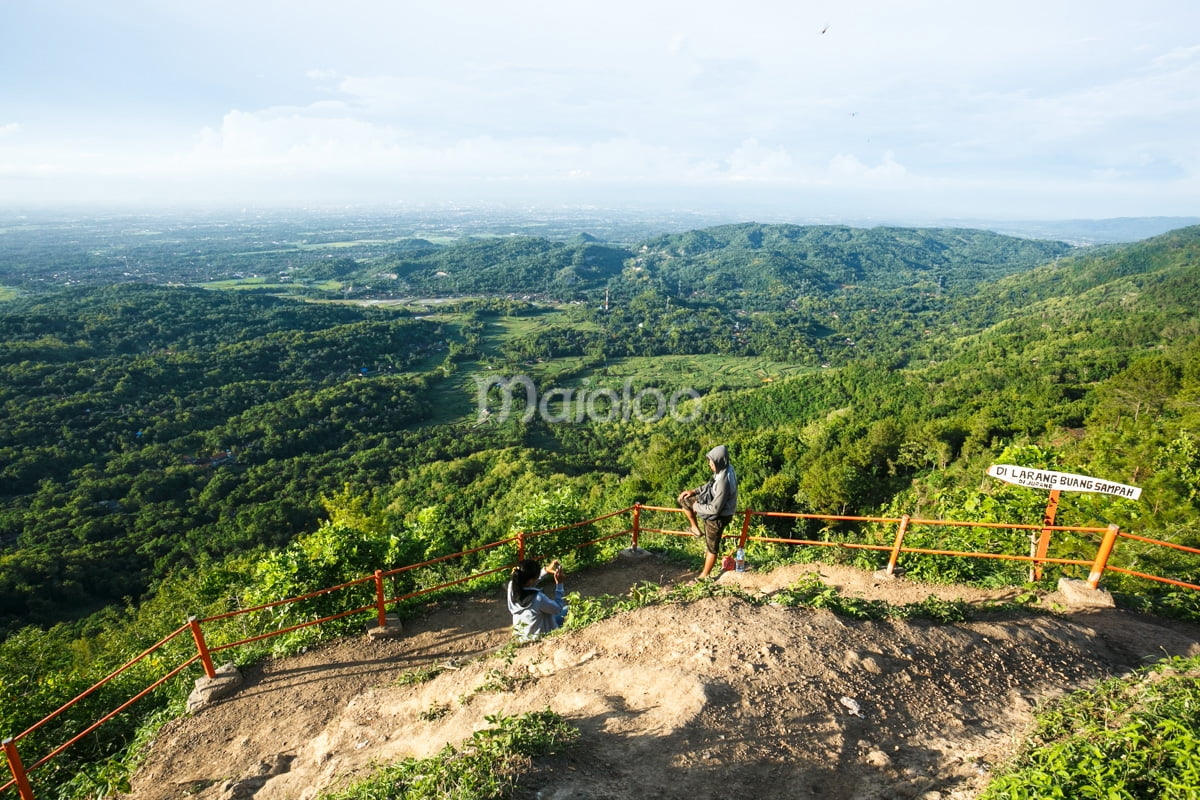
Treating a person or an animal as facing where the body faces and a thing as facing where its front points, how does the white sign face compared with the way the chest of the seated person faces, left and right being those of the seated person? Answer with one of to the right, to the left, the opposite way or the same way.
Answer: the opposite way

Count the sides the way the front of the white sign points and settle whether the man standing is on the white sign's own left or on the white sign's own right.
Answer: on the white sign's own right

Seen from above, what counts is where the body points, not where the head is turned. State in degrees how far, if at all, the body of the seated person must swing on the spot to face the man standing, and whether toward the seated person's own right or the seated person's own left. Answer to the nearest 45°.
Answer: approximately 45° to the seated person's own right

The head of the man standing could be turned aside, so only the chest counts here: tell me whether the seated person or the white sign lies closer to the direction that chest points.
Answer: the seated person

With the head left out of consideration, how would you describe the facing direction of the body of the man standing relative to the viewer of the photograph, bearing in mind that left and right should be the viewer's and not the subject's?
facing to the left of the viewer

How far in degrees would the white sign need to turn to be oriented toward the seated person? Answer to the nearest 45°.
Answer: approximately 45° to its right

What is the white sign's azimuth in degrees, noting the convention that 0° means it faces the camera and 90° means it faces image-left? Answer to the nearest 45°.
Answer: approximately 0°

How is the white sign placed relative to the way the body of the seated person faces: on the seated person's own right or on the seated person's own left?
on the seated person's own right

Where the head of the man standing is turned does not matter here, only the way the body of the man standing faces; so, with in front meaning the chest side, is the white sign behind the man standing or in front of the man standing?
behind
